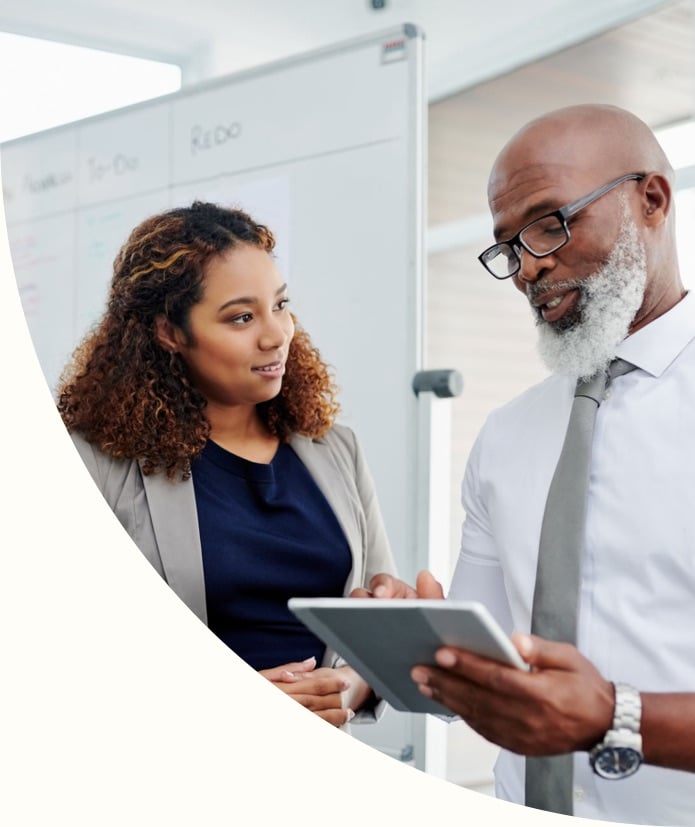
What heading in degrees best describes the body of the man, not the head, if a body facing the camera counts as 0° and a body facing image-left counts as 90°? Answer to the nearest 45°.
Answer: approximately 45°

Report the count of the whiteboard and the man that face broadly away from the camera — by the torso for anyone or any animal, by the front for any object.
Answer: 0

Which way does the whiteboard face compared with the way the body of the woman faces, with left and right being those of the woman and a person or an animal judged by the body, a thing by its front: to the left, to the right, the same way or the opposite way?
to the right

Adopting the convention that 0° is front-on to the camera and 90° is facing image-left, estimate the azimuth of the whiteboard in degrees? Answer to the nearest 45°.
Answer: approximately 45°

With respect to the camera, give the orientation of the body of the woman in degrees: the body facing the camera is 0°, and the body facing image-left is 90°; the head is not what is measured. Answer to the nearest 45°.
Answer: approximately 315°

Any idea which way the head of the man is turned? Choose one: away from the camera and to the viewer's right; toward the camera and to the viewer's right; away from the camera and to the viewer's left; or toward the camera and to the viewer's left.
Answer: toward the camera and to the viewer's left

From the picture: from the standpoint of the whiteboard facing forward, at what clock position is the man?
The man is roughly at 10 o'clock from the whiteboard.

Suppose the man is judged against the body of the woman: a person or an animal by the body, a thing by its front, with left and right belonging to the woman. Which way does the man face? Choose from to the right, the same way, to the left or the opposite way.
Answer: to the right
